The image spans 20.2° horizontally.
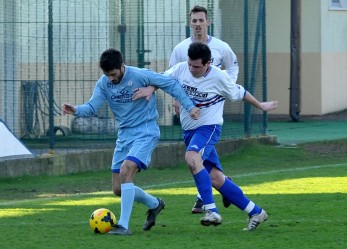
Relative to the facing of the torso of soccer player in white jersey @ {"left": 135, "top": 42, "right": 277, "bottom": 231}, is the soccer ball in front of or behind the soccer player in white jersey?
in front

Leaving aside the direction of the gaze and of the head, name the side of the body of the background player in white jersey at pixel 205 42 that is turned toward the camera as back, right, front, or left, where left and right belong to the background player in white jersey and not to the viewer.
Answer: front

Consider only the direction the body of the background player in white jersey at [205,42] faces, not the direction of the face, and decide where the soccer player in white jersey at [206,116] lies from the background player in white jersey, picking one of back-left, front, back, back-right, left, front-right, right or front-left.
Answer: front

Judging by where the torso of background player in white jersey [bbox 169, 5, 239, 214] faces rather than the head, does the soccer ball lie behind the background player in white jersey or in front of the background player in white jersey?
in front

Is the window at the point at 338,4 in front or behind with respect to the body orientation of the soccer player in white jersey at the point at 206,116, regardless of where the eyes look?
behind

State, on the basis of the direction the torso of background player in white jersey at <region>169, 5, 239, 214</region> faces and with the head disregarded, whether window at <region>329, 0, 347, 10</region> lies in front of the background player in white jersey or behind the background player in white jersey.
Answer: behind

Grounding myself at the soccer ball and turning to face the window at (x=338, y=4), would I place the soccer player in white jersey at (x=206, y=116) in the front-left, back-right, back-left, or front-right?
front-right

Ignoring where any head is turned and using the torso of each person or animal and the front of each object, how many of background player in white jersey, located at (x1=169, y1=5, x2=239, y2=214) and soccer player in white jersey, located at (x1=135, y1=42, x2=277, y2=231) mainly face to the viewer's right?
0

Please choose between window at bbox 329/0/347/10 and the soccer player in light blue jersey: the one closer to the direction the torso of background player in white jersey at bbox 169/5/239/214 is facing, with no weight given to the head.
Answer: the soccer player in light blue jersey

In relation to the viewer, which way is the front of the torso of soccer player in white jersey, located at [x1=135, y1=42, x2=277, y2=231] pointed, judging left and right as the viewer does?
facing the viewer and to the left of the viewer

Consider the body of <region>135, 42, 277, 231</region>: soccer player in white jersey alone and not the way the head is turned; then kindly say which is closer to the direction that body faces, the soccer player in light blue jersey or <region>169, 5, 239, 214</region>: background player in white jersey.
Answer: the soccer player in light blue jersey

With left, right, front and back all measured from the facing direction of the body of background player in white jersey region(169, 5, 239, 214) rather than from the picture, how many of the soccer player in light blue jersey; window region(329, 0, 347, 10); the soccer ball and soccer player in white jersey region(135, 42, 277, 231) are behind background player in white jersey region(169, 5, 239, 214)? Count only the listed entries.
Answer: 1

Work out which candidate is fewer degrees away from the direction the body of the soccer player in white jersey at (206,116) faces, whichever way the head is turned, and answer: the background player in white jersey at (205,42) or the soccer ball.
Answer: the soccer ball

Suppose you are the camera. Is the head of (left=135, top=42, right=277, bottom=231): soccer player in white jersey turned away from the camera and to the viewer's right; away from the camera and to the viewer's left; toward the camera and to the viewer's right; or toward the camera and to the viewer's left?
toward the camera and to the viewer's left
